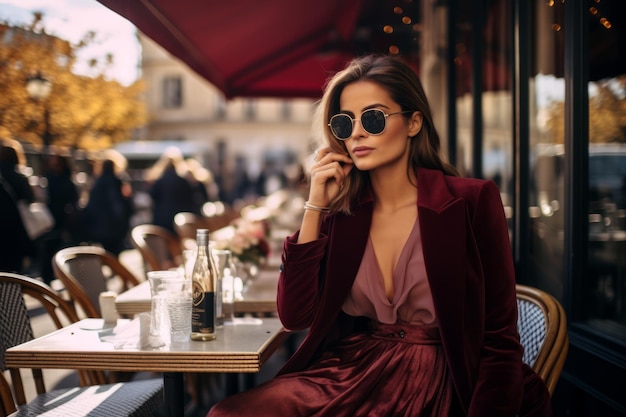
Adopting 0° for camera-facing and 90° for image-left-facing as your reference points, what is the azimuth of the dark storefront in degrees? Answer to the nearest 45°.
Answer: approximately 45°

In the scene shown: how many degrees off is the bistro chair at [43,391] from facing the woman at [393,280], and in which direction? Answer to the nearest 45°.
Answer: approximately 45° to its right

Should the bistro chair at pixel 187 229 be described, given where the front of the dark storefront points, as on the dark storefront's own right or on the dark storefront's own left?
on the dark storefront's own right

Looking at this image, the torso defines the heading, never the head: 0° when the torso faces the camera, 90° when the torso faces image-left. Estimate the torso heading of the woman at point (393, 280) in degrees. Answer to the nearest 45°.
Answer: approximately 45°

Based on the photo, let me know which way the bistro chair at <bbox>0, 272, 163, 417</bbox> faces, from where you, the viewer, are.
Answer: facing to the right of the viewer
